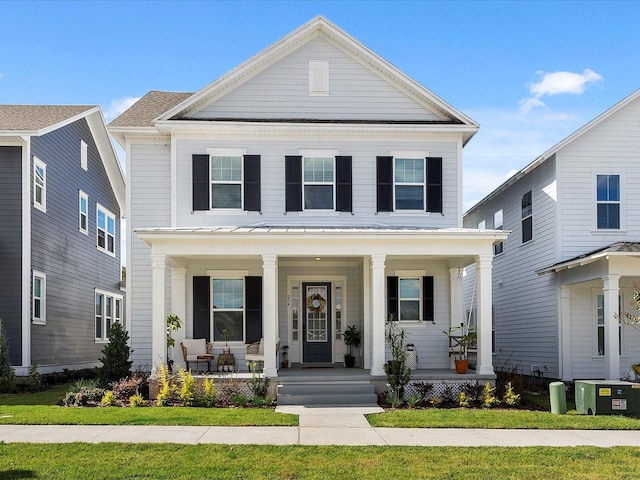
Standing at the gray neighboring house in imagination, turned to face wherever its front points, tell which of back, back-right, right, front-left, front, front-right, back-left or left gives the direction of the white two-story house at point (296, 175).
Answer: left

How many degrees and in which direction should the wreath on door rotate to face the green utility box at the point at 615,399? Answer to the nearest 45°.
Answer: approximately 45° to its left

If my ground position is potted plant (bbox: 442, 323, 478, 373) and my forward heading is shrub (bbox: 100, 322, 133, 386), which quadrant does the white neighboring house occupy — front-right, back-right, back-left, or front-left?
back-right

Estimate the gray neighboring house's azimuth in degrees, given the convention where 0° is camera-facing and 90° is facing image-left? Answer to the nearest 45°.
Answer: approximately 45°

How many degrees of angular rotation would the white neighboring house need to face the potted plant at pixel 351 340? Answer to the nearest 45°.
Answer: approximately 135° to its right

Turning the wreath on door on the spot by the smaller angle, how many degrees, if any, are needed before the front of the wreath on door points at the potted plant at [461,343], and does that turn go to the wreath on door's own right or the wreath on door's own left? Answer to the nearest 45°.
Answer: approximately 45° to the wreath on door's own left

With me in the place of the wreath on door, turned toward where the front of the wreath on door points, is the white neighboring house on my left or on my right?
on my left

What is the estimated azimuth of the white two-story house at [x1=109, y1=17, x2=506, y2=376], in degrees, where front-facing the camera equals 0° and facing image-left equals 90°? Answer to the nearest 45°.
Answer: approximately 0°

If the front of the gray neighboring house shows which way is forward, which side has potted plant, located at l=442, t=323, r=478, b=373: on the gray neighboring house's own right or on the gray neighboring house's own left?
on the gray neighboring house's own left
